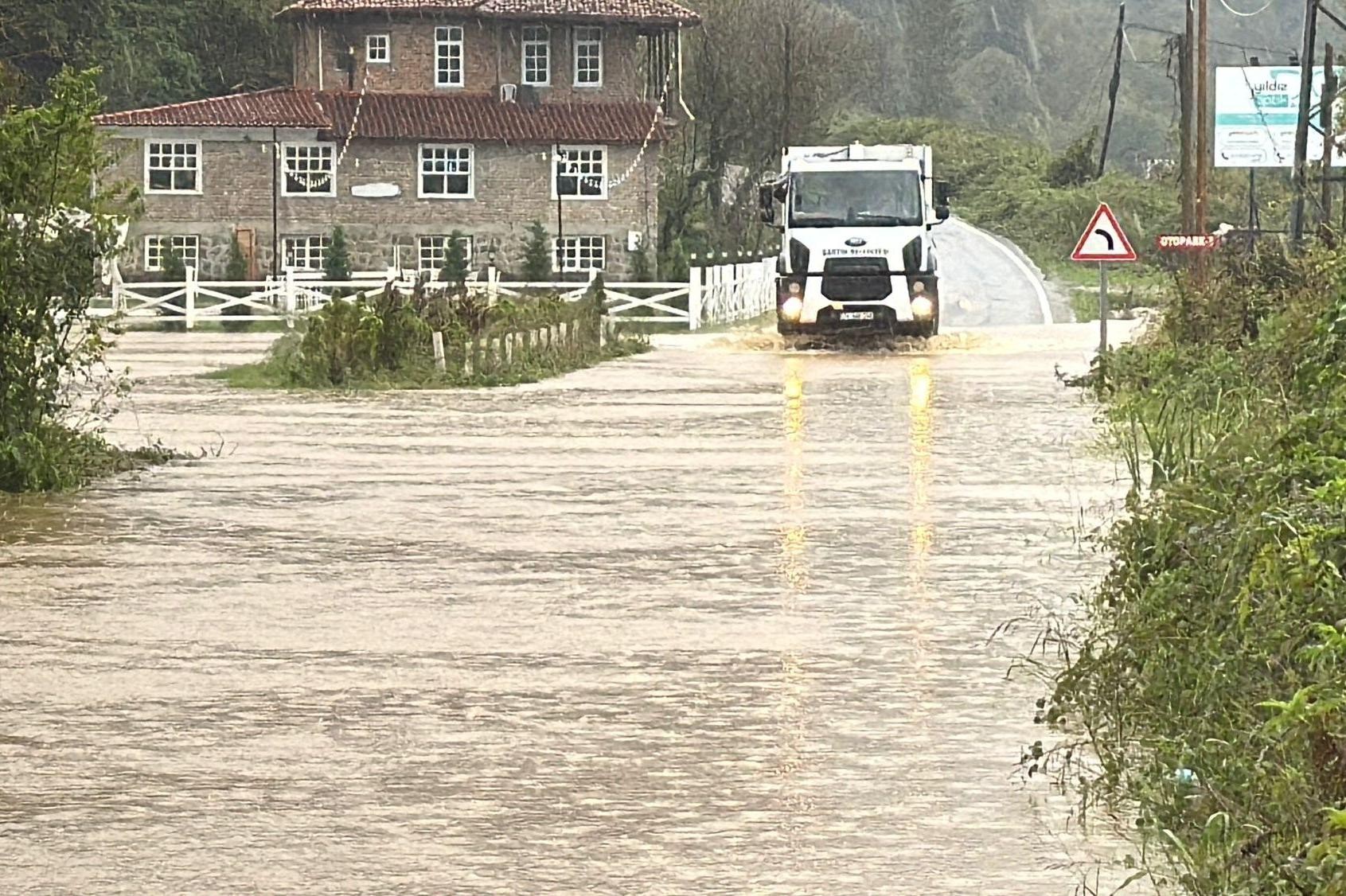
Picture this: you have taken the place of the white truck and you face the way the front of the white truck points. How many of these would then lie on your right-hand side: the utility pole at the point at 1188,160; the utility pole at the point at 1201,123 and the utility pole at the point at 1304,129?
0

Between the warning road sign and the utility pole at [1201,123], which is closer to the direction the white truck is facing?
the warning road sign

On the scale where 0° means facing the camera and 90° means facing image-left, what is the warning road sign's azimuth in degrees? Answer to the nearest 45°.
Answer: approximately 0°

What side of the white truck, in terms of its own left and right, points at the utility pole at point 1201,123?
left

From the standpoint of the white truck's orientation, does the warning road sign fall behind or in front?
in front

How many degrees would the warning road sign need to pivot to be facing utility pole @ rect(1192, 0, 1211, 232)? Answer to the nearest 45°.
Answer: approximately 180°

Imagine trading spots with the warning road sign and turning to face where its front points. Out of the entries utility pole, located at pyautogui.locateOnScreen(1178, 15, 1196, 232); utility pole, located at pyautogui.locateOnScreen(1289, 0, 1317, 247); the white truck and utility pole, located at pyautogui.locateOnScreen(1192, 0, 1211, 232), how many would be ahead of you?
0

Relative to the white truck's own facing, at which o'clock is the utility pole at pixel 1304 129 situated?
The utility pole is roughly at 8 o'clock from the white truck.

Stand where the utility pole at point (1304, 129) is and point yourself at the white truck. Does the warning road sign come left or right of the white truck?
left

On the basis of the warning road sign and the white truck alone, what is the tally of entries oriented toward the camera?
2

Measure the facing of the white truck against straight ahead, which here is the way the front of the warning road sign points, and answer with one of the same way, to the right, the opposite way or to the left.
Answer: the same way

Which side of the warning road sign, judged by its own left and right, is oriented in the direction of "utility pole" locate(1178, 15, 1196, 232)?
back

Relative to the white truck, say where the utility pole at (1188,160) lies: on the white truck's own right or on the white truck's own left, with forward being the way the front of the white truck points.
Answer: on the white truck's own left

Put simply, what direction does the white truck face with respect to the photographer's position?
facing the viewer
